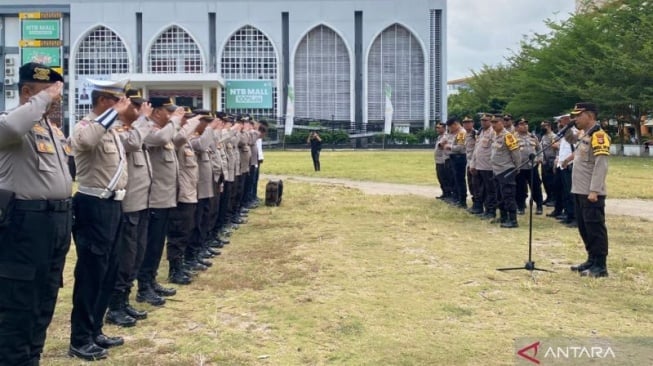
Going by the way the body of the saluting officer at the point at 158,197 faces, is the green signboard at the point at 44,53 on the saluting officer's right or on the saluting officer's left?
on the saluting officer's left

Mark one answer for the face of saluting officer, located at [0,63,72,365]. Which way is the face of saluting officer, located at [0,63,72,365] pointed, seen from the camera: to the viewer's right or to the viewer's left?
to the viewer's right

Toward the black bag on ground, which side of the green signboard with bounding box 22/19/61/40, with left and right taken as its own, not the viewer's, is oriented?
front

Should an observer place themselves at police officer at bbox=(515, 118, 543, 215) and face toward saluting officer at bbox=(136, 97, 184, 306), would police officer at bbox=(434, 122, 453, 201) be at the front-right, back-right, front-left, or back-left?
back-right

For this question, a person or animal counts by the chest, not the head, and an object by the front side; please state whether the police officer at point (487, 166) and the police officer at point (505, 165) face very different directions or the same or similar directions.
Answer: same or similar directions

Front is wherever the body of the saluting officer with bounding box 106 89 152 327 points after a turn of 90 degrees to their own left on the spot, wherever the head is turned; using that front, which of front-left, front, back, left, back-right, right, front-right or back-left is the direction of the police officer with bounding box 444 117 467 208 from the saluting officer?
front-right

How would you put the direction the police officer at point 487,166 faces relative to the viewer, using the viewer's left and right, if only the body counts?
facing the viewer and to the left of the viewer

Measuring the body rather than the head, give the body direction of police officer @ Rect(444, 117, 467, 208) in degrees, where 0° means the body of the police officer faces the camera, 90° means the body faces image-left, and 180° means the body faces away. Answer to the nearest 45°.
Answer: approximately 45°

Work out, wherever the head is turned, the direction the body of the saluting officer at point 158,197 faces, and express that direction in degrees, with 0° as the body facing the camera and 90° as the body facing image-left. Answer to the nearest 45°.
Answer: approximately 270°

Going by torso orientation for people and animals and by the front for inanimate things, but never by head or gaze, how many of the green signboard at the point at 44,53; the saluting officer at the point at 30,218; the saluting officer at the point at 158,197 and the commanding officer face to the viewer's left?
1

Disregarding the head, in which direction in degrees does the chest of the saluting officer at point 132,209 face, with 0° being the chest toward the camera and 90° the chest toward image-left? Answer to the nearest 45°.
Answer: approximately 270°

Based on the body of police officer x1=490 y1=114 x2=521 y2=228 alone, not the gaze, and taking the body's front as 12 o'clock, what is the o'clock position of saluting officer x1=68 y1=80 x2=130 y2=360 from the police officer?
The saluting officer is roughly at 11 o'clock from the police officer.

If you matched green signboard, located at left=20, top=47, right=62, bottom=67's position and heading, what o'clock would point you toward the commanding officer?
The commanding officer is roughly at 12 o'clock from the green signboard.

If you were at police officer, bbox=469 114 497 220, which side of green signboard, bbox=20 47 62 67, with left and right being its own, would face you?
front

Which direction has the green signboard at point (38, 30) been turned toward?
toward the camera

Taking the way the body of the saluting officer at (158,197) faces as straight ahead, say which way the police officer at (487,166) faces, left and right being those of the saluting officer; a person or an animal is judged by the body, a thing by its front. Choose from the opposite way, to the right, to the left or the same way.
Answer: the opposite way

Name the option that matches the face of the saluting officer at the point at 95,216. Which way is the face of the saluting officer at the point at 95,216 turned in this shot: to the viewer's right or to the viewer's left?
to the viewer's right

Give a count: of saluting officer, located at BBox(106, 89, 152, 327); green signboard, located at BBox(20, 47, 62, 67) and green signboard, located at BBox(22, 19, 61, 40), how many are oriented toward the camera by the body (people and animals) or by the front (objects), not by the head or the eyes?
2
